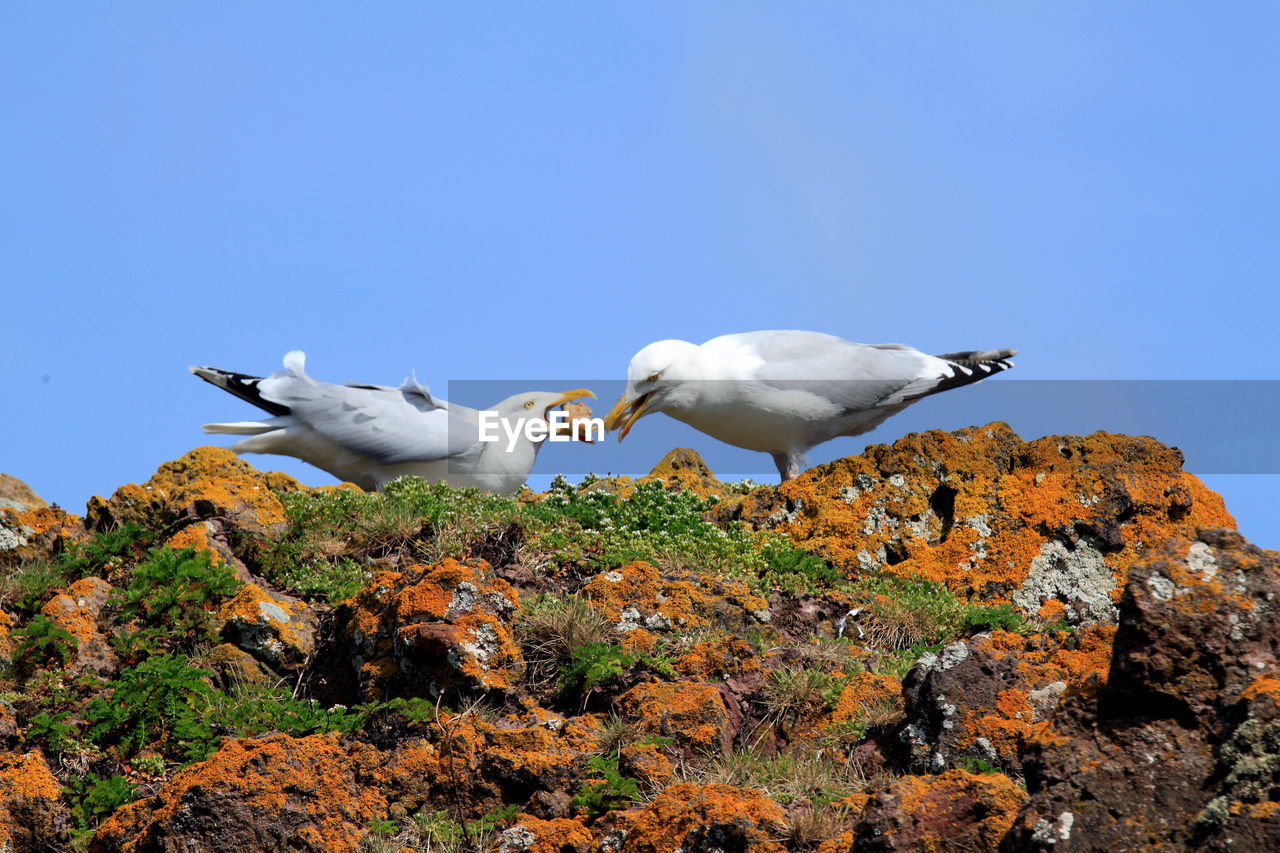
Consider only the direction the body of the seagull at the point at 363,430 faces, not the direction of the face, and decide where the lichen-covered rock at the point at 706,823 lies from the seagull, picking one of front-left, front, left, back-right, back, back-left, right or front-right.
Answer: right

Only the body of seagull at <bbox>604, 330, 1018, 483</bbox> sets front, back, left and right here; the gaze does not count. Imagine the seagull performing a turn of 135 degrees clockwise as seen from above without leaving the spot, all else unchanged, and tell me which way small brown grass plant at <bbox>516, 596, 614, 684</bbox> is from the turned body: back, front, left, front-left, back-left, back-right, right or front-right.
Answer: back-right

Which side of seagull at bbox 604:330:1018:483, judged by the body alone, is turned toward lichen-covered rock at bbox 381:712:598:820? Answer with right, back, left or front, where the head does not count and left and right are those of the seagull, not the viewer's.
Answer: left

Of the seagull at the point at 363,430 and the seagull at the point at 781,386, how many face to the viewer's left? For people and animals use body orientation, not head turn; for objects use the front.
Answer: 1

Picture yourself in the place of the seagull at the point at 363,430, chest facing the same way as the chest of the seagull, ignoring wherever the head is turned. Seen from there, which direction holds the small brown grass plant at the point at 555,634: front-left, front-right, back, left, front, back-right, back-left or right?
right

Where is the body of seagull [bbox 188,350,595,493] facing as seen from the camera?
to the viewer's right

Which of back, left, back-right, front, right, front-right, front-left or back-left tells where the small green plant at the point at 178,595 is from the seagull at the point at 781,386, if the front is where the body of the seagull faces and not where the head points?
front-left

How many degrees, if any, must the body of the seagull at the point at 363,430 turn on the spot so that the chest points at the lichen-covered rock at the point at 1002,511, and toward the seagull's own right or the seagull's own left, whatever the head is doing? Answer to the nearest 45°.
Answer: approximately 45° to the seagull's own right

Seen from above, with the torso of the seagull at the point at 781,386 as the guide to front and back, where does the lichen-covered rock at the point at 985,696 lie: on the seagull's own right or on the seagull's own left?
on the seagull's own left

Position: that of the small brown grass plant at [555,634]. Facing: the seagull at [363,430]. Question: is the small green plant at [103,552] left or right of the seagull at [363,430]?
left

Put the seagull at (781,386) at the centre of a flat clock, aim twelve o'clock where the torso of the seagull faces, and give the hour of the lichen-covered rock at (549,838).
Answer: The lichen-covered rock is roughly at 9 o'clock from the seagull.

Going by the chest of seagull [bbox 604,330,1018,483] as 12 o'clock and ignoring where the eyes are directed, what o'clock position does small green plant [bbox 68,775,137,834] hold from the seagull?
The small green plant is roughly at 10 o'clock from the seagull.

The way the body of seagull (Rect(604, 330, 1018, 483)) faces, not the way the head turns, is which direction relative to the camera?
to the viewer's left

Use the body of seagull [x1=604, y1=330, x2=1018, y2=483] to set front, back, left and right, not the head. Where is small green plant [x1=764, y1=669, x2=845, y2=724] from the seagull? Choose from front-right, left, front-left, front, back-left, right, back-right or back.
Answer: left

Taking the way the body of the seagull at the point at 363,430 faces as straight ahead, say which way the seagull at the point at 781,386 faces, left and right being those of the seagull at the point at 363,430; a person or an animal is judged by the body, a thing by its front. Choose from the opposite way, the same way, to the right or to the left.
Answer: the opposite way
